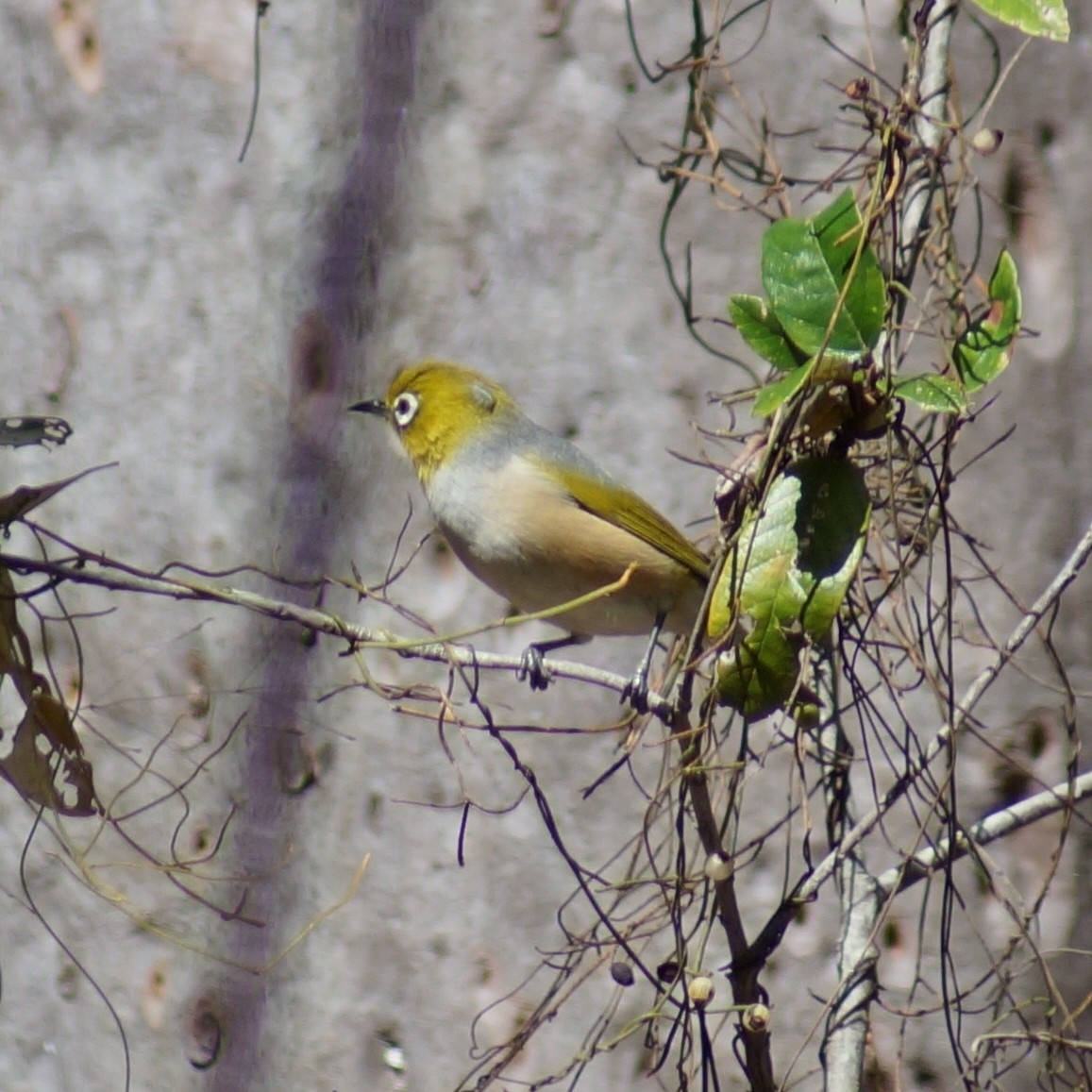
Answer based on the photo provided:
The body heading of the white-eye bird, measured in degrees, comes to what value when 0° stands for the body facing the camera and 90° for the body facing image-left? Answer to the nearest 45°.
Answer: approximately 90°

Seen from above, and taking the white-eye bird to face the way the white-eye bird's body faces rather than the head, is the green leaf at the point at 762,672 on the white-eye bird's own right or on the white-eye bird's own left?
on the white-eye bird's own left

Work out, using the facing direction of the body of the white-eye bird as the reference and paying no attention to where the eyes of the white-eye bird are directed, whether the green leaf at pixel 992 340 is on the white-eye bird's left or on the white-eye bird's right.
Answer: on the white-eye bird's left

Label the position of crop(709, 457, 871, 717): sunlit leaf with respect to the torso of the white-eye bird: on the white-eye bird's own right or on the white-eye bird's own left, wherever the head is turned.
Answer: on the white-eye bird's own left
